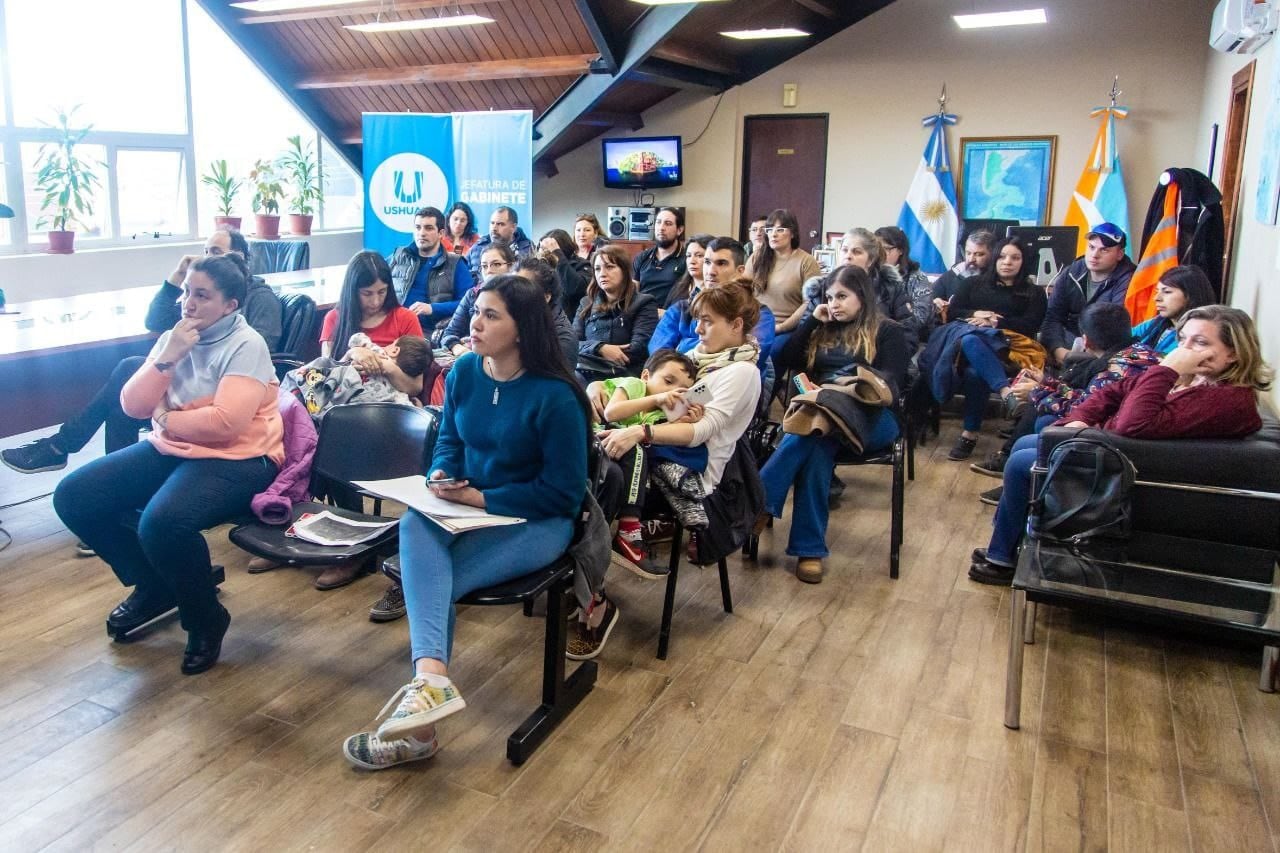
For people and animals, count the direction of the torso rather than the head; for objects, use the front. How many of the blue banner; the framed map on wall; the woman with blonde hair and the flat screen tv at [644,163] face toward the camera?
3

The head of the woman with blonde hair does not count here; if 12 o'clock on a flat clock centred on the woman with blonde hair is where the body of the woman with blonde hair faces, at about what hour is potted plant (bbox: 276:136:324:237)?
The potted plant is roughly at 1 o'clock from the woman with blonde hair.

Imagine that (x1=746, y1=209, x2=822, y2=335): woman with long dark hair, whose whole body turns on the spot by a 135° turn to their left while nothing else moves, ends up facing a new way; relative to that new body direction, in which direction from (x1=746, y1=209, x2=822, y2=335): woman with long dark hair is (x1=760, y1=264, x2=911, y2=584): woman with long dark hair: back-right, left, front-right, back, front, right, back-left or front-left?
right

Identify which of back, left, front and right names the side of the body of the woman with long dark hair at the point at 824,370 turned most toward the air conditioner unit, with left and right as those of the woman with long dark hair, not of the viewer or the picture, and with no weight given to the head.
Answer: back

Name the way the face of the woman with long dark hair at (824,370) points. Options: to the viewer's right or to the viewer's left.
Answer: to the viewer's left

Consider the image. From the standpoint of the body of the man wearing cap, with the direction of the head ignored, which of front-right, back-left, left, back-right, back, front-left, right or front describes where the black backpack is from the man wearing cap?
front-left

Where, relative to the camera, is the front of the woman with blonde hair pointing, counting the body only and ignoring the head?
to the viewer's left

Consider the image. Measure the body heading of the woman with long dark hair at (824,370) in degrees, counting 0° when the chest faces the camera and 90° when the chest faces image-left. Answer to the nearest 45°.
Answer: approximately 45°

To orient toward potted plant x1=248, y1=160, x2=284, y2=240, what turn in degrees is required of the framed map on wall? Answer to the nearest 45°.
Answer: approximately 90° to its right

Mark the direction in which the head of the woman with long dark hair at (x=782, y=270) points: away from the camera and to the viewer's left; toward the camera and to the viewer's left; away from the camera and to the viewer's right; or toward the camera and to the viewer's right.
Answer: toward the camera and to the viewer's left

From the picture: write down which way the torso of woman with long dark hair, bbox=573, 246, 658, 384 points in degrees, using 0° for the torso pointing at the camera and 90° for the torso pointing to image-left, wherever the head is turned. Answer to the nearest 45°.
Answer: approximately 45°

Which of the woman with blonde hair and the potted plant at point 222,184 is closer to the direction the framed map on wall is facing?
the woman with blonde hair
